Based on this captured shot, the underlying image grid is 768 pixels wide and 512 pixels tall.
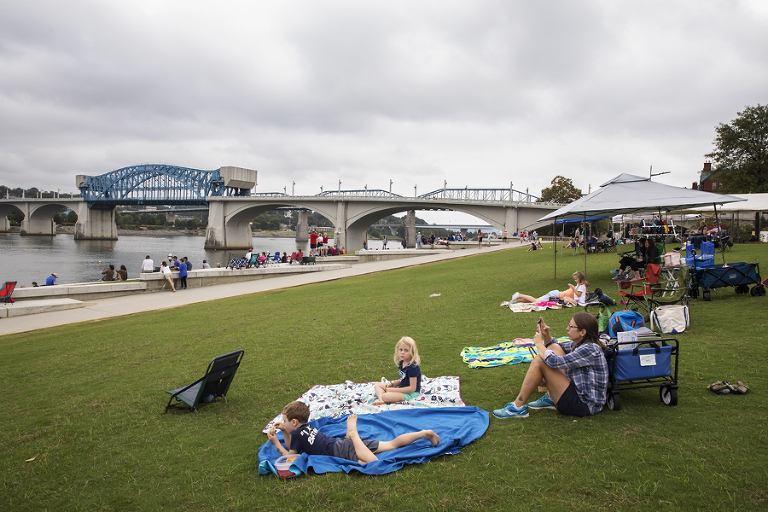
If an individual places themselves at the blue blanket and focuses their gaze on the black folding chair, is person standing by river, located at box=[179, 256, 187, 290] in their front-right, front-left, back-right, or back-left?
front-right

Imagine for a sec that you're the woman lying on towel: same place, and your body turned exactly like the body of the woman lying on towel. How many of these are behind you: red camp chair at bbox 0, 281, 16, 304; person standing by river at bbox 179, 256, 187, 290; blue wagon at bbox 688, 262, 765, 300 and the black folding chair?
1

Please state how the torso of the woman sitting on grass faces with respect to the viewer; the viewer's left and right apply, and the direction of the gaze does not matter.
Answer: facing to the left of the viewer

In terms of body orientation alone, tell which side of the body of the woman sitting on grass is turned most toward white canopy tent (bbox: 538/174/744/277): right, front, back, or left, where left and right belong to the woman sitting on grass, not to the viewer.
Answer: right

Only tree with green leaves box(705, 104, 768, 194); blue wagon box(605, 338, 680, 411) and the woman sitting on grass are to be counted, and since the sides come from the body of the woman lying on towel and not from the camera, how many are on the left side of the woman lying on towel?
2

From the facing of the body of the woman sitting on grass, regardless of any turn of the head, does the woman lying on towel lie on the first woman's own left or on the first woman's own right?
on the first woman's own right

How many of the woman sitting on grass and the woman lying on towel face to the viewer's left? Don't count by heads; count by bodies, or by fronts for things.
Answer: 2

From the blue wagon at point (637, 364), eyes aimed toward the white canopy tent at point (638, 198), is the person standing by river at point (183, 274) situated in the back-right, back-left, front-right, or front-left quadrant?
front-left

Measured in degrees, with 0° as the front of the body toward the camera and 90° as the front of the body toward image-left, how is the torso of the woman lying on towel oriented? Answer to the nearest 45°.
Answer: approximately 90°

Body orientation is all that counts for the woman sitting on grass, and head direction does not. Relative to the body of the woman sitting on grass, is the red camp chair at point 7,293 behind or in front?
in front

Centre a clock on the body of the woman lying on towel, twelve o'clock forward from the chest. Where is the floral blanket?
The floral blanket is roughly at 10 o'clock from the woman lying on towel.

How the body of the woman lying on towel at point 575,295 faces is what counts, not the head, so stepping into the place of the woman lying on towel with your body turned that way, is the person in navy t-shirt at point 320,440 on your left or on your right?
on your left

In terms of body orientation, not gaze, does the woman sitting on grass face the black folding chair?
yes

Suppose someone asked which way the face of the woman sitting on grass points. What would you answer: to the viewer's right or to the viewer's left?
to the viewer's left
